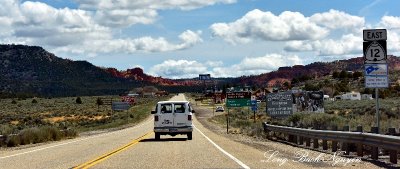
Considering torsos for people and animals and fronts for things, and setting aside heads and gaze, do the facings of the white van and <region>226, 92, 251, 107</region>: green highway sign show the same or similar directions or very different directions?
very different directions

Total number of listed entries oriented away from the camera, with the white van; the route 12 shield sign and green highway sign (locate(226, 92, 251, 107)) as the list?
1

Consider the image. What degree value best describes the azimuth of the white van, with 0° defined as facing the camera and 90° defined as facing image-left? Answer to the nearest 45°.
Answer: approximately 180°

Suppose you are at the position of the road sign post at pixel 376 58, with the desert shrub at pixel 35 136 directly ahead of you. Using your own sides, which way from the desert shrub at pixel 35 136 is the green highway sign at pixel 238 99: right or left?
right

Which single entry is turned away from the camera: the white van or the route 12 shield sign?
the white van

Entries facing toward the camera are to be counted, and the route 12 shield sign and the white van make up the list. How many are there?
1

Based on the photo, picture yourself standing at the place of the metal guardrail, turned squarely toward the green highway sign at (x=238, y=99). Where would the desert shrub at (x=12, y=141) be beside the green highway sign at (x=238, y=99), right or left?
left

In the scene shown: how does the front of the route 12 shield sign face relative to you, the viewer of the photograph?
facing the viewer

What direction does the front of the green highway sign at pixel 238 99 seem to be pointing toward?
toward the camera

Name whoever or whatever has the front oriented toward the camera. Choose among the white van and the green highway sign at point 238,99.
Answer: the green highway sign

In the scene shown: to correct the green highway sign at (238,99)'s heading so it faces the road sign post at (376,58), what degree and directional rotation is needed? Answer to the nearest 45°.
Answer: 0° — it already faces it

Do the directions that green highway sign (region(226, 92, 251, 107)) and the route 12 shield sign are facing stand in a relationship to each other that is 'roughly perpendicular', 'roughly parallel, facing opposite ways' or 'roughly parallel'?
roughly parallel
